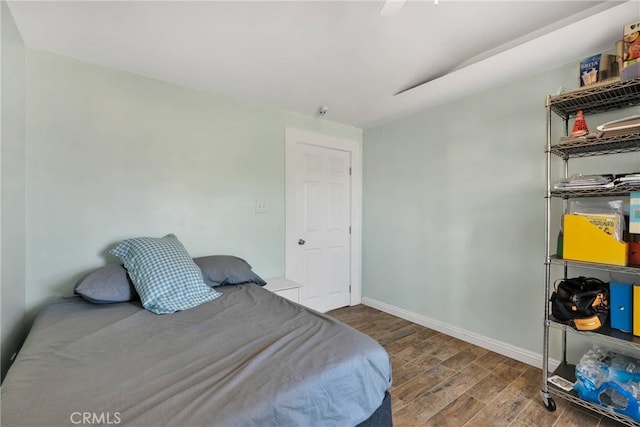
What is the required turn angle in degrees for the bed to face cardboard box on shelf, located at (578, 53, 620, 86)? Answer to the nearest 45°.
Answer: approximately 45° to its left

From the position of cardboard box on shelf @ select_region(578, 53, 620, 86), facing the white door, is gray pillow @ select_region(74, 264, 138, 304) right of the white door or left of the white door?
left

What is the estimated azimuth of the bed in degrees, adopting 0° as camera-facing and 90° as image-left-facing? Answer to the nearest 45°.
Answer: approximately 315°

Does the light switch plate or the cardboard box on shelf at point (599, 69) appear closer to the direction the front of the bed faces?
the cardboard box on shelf

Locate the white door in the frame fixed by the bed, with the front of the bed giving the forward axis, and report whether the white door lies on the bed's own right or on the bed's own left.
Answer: on the bed's own left
